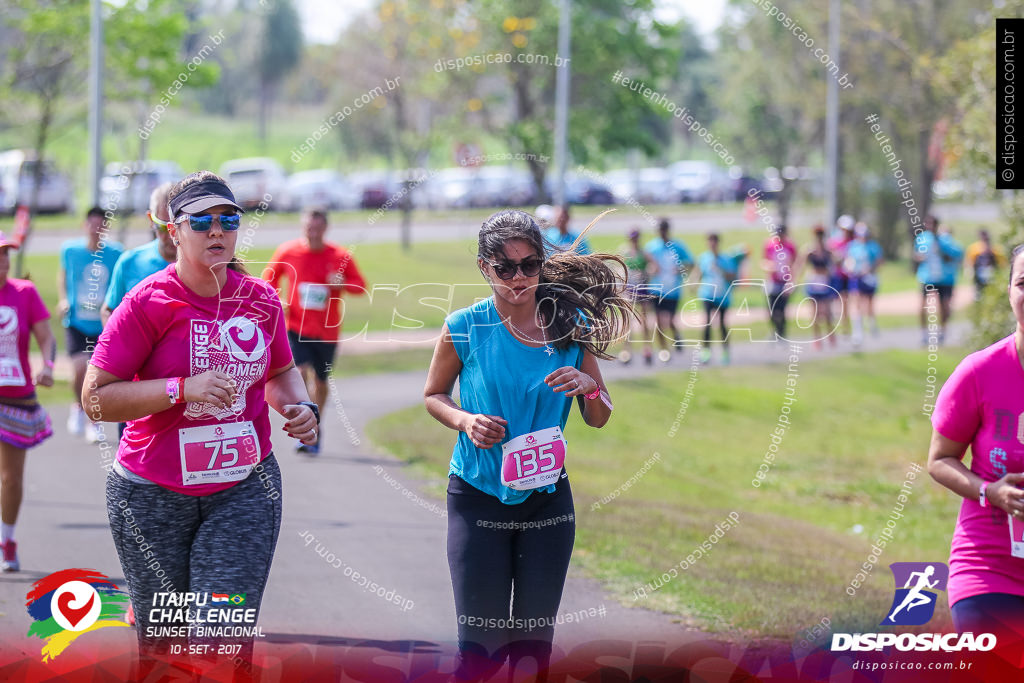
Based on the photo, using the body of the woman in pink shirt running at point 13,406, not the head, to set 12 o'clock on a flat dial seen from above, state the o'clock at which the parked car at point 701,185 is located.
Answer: The parked car is roughly at 7 o'clock from the woman in pink shirt running.

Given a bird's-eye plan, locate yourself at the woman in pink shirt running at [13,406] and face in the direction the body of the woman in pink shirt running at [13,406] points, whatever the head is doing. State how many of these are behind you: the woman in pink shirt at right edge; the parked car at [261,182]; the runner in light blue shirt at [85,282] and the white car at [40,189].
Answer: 3

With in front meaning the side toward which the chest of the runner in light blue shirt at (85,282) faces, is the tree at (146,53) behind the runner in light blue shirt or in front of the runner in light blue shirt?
behind

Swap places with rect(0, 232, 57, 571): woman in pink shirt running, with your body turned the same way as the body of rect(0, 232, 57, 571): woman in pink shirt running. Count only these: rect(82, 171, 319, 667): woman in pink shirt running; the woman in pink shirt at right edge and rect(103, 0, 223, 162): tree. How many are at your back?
1

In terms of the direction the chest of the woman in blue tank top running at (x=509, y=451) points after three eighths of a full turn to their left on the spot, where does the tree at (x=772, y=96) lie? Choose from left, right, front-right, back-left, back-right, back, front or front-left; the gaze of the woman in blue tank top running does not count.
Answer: front-left
